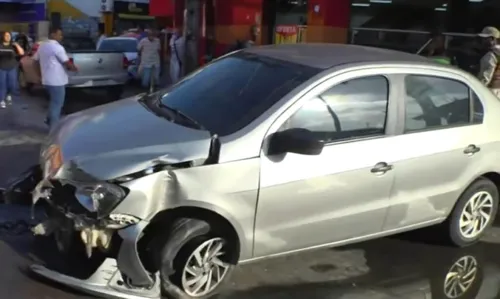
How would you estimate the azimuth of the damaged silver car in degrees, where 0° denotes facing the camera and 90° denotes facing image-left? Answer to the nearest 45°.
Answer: approximately 45°

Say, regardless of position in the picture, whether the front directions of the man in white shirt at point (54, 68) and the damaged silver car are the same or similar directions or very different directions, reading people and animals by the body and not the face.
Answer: very different directions

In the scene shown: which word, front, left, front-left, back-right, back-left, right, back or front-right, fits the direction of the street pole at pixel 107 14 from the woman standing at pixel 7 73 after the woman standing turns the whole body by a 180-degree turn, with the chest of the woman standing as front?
front

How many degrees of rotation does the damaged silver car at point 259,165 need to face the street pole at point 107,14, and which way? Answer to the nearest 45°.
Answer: approximately 135° to its right

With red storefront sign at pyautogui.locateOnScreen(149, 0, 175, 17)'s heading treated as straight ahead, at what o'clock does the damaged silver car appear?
The damaged silver car is roughly at 12 o'clock from the red storefront sign.

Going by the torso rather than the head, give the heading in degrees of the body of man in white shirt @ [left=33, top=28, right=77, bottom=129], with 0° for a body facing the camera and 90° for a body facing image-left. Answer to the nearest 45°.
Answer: approximately 225°

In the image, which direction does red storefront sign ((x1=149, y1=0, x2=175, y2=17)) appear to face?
toward the camera

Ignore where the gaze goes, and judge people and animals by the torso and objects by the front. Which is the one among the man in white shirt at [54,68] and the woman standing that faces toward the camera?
the woman standing

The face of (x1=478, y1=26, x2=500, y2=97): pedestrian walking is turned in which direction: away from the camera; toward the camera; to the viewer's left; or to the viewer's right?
to the viewer's left

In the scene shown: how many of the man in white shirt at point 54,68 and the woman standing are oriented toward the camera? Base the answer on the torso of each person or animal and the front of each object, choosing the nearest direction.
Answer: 1

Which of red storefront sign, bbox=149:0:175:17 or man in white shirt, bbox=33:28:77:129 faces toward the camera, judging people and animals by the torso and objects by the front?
the red storefront sign

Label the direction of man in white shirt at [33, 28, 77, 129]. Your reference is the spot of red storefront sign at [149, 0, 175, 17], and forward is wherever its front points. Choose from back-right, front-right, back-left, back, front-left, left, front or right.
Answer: front

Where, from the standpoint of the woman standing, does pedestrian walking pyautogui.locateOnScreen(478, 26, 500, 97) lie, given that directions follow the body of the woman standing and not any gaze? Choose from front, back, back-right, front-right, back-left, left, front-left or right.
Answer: front-left

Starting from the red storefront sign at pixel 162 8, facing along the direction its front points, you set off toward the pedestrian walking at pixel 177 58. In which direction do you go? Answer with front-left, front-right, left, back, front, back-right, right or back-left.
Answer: front

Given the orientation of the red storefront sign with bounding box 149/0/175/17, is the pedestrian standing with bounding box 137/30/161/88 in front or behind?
in front
